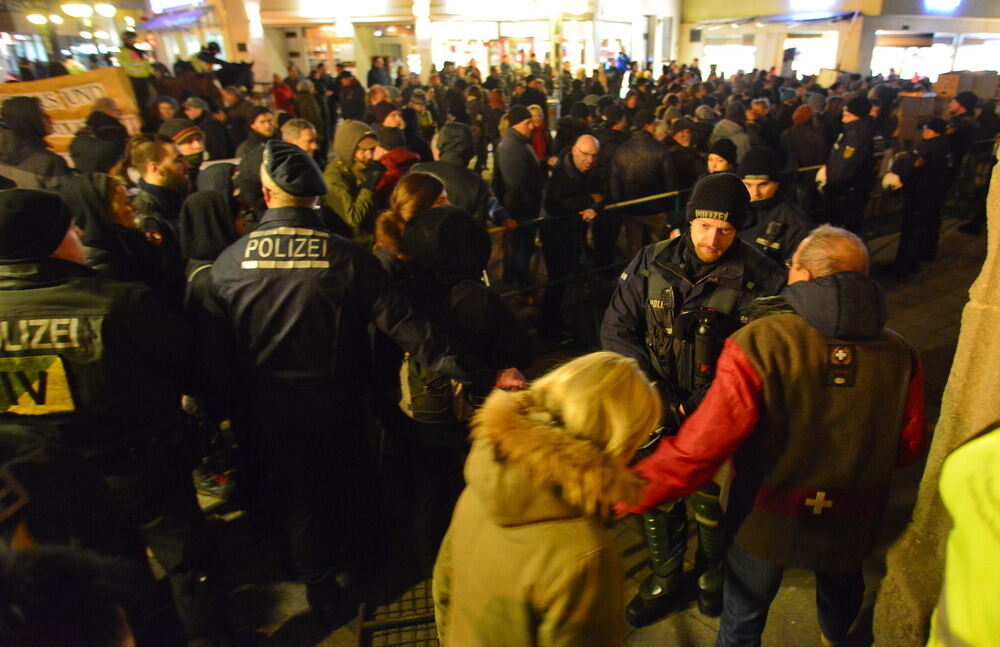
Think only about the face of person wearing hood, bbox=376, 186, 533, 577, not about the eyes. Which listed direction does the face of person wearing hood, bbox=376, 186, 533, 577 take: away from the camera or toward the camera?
away from the camera

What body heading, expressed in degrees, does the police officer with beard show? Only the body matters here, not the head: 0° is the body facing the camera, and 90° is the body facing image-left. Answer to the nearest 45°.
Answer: approximately 0°

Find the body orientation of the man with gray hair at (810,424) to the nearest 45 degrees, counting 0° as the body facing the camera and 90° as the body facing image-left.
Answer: approximately 135°

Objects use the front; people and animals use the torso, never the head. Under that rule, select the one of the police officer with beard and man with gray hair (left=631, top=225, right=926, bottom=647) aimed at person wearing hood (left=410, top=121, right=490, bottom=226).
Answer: the man with gray hair

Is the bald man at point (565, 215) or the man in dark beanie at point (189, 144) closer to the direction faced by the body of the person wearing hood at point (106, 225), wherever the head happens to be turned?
the bald man

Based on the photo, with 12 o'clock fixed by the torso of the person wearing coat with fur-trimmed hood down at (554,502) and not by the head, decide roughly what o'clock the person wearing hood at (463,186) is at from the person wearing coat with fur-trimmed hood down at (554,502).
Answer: the person wearing hood at (463,186) is roughly at 10 o'clock from the person wearing coat with fur-trimmed hood down at (554,502).

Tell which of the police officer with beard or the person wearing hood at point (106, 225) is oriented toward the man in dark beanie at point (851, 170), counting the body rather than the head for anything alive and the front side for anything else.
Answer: the person wearing hood

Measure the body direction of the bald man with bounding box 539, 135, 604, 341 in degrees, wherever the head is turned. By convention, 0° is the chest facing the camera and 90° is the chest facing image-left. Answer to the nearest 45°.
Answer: approximately 315°

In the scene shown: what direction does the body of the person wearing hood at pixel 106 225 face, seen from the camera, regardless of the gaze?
to the viewer's right

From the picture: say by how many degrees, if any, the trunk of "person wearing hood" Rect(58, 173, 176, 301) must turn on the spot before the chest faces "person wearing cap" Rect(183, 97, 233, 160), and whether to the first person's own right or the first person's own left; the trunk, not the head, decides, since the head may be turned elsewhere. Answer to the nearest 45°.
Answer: approximately 90° to the first person's own left

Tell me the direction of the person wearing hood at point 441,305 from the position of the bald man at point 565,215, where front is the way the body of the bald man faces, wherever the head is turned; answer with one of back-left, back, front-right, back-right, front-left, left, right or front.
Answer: front-right

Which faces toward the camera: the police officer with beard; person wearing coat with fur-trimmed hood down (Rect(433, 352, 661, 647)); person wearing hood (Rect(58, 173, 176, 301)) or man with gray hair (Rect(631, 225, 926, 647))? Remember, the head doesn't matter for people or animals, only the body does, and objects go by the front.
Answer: the police officer with beard

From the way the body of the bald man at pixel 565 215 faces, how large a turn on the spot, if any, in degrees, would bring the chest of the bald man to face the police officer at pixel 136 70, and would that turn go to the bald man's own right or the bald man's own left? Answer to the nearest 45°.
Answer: approximately 180°

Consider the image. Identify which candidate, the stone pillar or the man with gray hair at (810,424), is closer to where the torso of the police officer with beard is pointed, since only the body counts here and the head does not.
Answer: the man with gray hair
